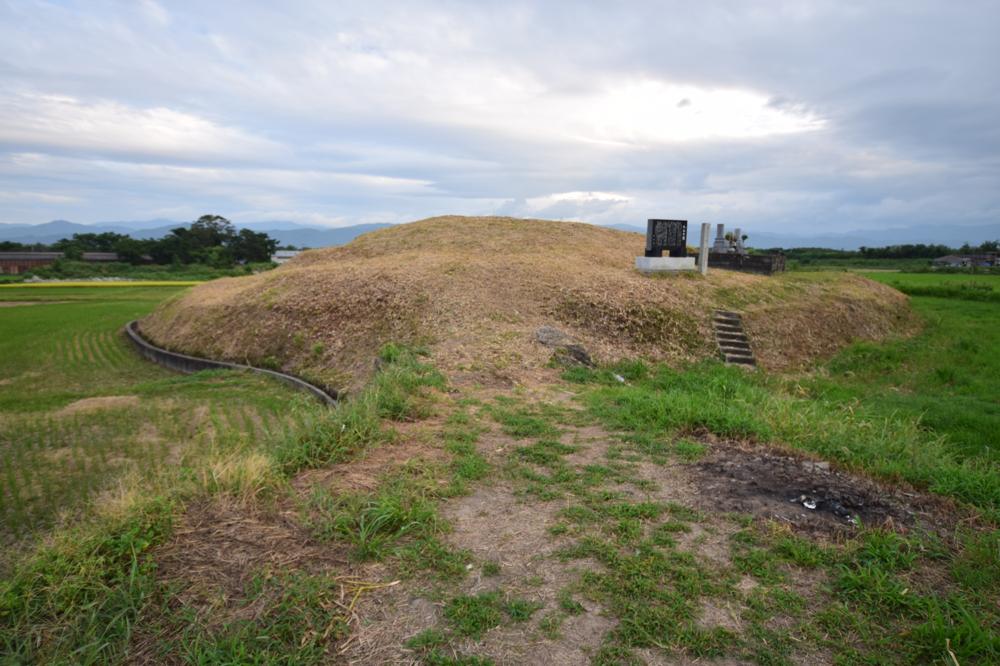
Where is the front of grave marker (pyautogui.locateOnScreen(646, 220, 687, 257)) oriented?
toward the camera

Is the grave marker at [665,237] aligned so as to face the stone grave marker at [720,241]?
no

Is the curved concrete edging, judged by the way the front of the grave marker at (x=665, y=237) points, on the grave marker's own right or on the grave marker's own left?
on the grave marker's own right

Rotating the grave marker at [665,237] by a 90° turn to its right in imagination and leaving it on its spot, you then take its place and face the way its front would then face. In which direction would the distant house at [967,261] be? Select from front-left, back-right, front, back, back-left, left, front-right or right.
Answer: back-right
